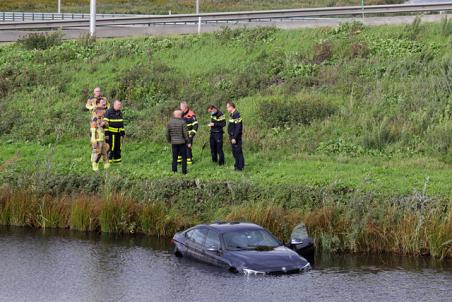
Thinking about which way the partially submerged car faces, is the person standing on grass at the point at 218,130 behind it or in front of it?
behind

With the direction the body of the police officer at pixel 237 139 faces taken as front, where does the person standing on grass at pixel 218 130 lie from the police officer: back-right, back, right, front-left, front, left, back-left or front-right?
front-right

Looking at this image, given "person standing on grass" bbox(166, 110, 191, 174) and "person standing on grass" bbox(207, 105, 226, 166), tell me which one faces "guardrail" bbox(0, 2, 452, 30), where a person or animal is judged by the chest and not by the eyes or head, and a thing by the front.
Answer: "person standing on grass" bbox(166, 110, 191, 174)

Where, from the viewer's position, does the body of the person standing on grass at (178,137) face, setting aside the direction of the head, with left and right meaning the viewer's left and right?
facing away from the viewer

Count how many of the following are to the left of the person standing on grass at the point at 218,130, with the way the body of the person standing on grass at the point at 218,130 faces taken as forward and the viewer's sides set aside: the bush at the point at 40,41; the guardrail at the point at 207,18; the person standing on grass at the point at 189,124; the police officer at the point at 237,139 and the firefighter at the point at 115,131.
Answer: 1

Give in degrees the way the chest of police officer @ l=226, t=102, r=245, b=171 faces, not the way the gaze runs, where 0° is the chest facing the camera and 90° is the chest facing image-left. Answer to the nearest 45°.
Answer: approximately 90°

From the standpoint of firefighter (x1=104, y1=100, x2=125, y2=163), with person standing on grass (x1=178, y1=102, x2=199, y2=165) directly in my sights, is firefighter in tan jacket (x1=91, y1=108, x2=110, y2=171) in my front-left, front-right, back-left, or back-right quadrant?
back-right

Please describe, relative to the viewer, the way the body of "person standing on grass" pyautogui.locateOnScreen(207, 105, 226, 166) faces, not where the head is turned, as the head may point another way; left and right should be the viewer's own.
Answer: facing the viewer and to the left of the viewer

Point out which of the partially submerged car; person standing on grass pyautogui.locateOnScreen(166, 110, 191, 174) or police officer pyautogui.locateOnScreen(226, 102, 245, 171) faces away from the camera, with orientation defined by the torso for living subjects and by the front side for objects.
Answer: the person standing on grass

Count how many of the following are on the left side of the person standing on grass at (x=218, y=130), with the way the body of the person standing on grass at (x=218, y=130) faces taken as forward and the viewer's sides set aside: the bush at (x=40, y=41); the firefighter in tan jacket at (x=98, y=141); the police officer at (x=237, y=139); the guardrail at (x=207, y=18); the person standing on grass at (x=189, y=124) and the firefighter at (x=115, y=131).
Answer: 1
